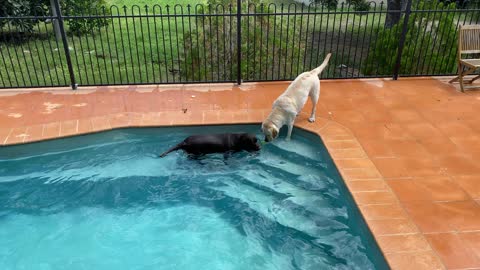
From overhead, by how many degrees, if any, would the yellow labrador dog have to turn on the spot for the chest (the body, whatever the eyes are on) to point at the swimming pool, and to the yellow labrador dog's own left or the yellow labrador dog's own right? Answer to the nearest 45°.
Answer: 0° — it already faces it

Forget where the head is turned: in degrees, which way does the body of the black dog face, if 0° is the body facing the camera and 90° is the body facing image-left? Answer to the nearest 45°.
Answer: approximately 270°

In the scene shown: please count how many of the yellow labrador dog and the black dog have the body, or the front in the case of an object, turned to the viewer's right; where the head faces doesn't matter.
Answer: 1

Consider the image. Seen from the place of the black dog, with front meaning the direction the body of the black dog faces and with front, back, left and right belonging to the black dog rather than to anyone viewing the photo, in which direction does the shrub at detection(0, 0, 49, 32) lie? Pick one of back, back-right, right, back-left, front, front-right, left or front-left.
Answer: back-left

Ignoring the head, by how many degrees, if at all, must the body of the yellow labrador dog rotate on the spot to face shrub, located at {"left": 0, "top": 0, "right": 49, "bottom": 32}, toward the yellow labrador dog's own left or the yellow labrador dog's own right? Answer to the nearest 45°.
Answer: approximately 90° to the yellow labrador dog's own right

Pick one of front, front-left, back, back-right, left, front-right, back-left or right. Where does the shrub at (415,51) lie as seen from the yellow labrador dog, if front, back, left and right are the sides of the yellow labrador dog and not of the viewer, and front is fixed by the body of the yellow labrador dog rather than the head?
back

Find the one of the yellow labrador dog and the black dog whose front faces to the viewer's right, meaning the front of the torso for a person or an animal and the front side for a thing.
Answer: the black dog

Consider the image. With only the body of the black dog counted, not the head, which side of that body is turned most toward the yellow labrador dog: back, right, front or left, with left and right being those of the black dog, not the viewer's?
front

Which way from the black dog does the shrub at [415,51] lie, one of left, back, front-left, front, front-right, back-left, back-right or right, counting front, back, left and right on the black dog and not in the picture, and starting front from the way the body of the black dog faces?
front-left

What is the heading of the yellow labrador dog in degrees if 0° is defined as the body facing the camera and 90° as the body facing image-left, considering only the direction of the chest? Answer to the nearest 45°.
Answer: approximately 45°
